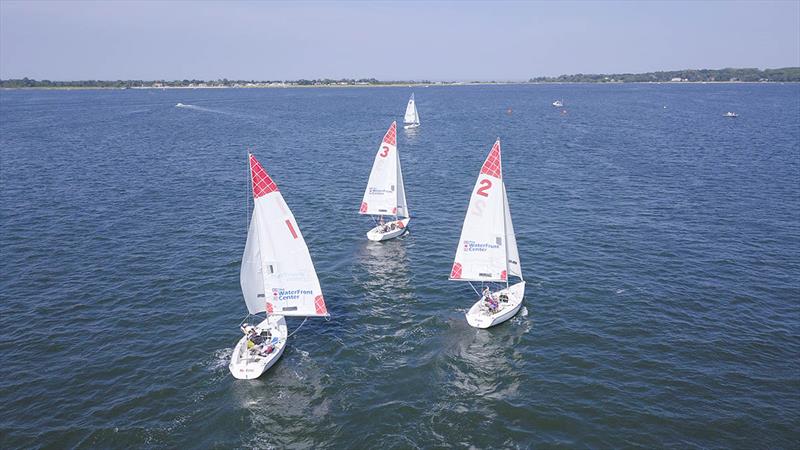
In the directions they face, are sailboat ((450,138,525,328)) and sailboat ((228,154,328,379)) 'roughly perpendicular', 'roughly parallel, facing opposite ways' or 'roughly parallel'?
roughly parallel

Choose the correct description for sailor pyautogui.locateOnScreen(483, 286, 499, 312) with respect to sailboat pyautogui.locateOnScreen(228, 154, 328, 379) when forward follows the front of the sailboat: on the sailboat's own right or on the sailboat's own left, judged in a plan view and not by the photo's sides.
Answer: on the sailboat's own right

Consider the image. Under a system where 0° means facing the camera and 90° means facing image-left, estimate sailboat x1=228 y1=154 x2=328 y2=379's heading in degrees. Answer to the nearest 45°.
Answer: approximately 225°

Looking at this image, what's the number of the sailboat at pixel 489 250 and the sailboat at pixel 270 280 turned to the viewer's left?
0

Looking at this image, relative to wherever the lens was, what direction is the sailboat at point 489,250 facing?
facing away from the viewer and to the right of the viewer

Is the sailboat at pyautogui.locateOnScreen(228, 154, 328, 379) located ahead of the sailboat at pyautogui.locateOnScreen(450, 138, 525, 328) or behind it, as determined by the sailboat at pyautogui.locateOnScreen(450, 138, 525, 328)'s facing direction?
behind

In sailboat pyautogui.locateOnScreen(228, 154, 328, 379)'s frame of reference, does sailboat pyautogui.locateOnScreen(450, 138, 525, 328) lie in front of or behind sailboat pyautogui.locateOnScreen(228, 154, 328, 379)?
in front
